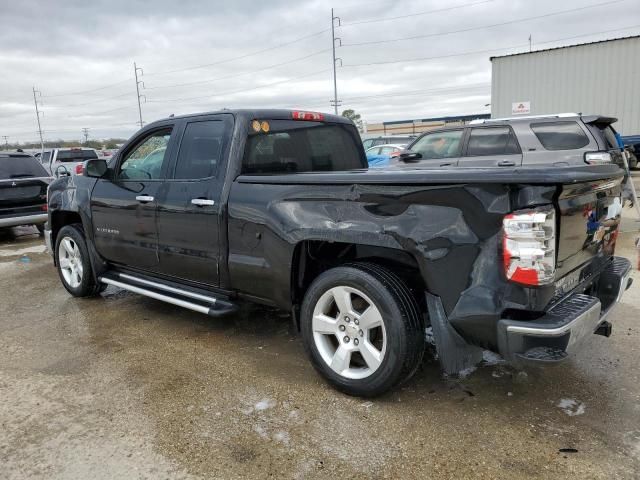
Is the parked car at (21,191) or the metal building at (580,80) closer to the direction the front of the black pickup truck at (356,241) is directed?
the parked car

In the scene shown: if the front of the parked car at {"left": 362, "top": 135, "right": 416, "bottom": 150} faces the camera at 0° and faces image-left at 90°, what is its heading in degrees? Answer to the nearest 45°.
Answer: approximately 90°

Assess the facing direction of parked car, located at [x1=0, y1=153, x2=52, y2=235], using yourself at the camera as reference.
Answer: facing away from the viewer

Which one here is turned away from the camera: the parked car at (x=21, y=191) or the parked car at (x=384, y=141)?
the parked car at (x=21, y=191)

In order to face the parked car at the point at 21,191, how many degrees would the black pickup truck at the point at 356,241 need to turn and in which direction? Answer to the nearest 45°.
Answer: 0° — it already faces it

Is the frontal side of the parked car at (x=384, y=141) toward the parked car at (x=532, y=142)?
no

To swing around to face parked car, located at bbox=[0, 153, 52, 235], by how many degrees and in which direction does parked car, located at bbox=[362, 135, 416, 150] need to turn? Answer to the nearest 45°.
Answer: approximately 45° to its left

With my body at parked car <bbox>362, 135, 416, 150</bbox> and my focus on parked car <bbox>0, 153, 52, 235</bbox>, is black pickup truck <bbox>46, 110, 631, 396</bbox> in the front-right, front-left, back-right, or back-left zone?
front-left

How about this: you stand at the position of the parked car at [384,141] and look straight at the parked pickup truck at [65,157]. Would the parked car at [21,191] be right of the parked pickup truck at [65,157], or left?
left

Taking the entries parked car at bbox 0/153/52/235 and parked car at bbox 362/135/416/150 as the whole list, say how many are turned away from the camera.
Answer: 1

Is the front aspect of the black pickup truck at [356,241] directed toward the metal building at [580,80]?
no

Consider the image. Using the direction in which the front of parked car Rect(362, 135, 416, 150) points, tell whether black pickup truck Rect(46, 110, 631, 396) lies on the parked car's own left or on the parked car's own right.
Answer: on the parked car's own left

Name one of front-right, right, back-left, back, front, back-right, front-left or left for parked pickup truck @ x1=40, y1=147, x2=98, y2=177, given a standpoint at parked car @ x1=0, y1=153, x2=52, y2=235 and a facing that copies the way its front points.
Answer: front

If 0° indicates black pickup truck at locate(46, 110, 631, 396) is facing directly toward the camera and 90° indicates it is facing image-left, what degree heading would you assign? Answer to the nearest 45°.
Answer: approximately 135°

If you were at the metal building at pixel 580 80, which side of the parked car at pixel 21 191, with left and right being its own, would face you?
right

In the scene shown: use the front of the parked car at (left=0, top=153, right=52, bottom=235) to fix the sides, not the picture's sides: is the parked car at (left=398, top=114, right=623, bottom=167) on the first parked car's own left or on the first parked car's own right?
on the first parked car's own right

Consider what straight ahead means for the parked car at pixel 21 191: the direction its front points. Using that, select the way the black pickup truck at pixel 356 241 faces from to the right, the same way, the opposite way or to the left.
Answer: the same way
